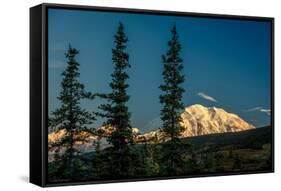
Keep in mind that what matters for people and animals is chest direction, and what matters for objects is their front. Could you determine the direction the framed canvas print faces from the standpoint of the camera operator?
facing the viewer and to the right of the viewer
